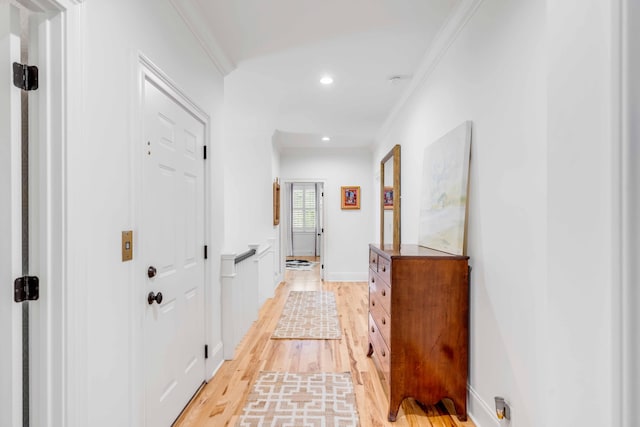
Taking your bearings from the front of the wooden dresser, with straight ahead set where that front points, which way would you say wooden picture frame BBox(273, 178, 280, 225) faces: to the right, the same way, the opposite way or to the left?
the opposite way

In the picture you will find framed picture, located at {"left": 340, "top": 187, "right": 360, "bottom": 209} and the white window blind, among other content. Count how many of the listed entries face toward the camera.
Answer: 2

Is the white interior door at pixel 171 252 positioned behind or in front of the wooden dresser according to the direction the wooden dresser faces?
in front

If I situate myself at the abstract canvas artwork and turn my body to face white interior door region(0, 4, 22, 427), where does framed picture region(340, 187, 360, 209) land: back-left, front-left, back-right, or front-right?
back-right

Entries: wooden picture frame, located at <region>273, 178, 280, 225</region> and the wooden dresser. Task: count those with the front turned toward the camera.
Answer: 0

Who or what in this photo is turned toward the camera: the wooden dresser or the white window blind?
the white window blind

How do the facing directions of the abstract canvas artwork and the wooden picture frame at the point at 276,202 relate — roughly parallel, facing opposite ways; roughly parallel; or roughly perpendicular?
roughly parallel, facing opposite ways

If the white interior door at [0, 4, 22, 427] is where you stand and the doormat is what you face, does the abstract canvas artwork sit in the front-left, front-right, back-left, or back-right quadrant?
front-right

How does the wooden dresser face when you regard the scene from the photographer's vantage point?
facing to the left of the viewer

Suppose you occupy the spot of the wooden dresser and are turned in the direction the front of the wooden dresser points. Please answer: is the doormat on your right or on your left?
on your right

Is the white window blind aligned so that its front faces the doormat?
yes

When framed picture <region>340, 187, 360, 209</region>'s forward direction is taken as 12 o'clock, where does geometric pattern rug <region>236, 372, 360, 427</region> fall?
The geometric pattern rug is roughly at 12 o'clock from the framed picture.

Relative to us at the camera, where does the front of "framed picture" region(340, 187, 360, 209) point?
facing the viewer

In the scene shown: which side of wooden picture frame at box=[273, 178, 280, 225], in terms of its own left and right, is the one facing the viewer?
right
